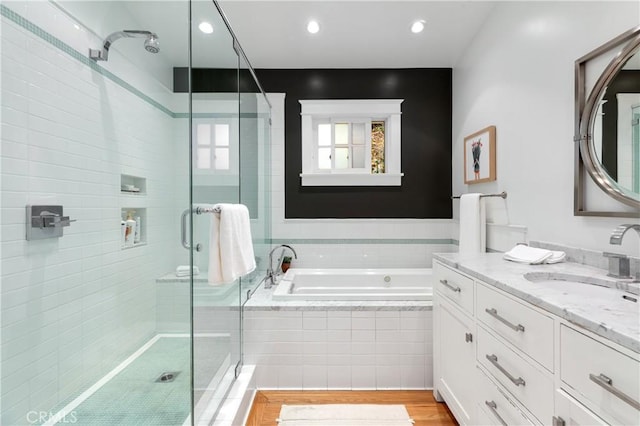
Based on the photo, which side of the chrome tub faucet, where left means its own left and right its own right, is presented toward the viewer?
right

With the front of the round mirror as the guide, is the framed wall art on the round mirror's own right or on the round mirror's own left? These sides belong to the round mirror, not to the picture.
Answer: on the round mirror's own right

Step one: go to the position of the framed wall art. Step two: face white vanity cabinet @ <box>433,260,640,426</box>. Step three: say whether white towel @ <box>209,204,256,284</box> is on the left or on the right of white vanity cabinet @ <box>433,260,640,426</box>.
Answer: right

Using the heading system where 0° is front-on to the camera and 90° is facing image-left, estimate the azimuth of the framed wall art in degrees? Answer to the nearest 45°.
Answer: approximately 45°

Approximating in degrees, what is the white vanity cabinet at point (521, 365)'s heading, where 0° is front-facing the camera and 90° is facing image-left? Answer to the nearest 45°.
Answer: approximately 45°

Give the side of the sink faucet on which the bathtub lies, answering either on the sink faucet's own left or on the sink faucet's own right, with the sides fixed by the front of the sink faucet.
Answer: on the sink faucet's own right

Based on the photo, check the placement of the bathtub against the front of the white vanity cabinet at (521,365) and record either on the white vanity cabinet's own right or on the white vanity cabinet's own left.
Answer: on the white vanity cabinet's own right

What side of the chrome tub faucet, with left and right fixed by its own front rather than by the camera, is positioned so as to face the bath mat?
right

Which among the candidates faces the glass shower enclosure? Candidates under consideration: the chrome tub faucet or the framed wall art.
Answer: the framed wall art

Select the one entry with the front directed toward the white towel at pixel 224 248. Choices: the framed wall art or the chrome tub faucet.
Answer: the framed wall art
